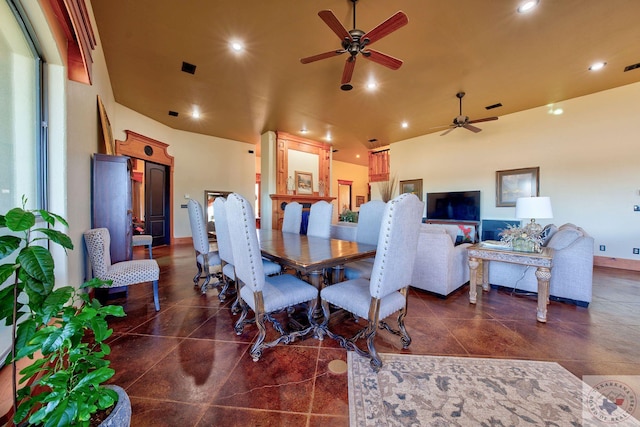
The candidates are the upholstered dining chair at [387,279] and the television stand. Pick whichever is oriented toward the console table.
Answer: the television stand

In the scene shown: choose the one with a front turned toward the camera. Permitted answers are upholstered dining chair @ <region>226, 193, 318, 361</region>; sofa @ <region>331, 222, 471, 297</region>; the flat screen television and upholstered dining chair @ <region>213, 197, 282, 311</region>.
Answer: the flat screen television

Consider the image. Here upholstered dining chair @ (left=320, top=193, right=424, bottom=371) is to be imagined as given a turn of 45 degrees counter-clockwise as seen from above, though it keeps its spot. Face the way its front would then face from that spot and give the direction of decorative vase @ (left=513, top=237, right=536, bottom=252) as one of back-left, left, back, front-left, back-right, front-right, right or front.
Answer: back-right

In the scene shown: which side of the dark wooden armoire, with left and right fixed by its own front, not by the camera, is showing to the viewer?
right

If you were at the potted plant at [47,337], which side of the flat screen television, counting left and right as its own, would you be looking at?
front

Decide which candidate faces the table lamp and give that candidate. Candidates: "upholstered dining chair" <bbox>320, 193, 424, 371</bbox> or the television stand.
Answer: the television stand

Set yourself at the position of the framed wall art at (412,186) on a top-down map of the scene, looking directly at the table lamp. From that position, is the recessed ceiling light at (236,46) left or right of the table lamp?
right

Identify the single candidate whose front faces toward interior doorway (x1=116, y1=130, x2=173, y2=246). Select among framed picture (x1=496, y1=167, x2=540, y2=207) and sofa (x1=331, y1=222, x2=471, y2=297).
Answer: the framed picture

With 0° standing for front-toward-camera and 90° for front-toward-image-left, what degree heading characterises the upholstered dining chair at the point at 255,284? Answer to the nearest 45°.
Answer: approximately 225°

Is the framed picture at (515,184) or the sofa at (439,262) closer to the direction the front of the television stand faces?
the sofa

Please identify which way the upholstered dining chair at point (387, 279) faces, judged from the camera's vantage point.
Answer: facing away from the viewer and to the left of the viewer

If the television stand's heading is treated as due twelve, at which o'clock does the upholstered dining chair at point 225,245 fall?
The upholstered dining chair is roughly at 1 o'clock from the television stand.

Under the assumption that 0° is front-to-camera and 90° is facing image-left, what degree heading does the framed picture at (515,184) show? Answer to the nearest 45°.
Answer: approximately 45°
